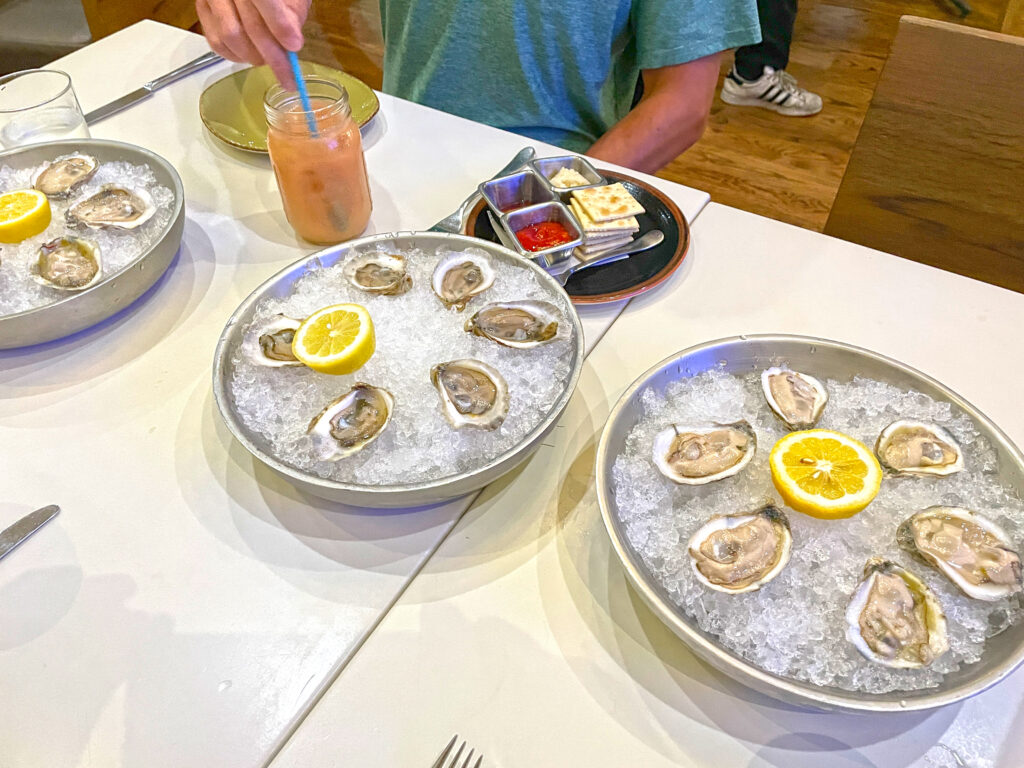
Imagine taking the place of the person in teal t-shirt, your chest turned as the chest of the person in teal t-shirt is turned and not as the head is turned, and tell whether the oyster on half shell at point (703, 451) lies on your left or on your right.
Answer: on your left

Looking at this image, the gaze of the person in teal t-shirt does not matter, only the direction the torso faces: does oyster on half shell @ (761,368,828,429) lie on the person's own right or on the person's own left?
on the person's own left

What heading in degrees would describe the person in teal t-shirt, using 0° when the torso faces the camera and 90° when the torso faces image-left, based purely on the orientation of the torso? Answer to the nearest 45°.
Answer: approximately 45°

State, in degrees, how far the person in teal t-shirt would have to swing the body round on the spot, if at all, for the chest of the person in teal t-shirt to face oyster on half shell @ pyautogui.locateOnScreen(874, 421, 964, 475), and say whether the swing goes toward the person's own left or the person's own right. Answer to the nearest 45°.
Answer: approximately 45° to the person's own left

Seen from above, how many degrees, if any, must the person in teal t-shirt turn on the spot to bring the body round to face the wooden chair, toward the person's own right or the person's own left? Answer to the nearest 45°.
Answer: approximately 90° to the person's own left

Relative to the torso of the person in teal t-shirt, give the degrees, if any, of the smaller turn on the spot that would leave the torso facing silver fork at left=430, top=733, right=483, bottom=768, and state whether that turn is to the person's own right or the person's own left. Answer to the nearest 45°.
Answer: approximately 45° to the person's own left
